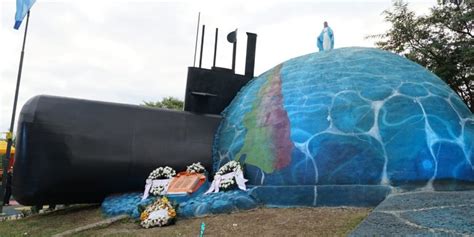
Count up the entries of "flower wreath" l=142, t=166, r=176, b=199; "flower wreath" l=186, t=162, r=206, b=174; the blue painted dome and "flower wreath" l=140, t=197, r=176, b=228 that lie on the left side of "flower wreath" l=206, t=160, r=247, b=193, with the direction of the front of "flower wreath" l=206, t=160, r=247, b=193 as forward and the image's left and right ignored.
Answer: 1

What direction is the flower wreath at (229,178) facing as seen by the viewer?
toward the camera

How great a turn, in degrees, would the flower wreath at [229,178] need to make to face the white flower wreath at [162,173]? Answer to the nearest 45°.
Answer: approximately 135° to its right

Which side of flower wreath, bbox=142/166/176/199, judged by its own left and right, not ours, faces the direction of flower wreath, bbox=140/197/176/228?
front

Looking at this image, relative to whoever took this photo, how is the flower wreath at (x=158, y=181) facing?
facing the viewer

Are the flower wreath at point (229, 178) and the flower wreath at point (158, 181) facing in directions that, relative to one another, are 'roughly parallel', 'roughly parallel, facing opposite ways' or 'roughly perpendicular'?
roughly parallel

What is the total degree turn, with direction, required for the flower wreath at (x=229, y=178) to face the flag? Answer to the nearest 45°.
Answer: approximately 135° to its right

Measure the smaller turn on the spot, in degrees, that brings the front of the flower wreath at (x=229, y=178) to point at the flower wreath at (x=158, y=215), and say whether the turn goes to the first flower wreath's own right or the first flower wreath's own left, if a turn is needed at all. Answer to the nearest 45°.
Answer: approximately 45° to the first flower wreath's own right

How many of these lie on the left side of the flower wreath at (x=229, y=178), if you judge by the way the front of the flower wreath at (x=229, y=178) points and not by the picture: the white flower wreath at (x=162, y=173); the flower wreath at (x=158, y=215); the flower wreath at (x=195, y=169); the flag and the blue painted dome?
1

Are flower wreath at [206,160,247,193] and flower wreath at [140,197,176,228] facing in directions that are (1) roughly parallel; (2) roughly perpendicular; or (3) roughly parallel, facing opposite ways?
roughly parallel

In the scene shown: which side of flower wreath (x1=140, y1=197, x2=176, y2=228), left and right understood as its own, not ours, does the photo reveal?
front

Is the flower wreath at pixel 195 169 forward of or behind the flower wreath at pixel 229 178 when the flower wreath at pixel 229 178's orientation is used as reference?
behind

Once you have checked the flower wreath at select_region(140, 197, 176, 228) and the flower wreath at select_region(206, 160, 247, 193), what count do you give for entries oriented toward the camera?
2
